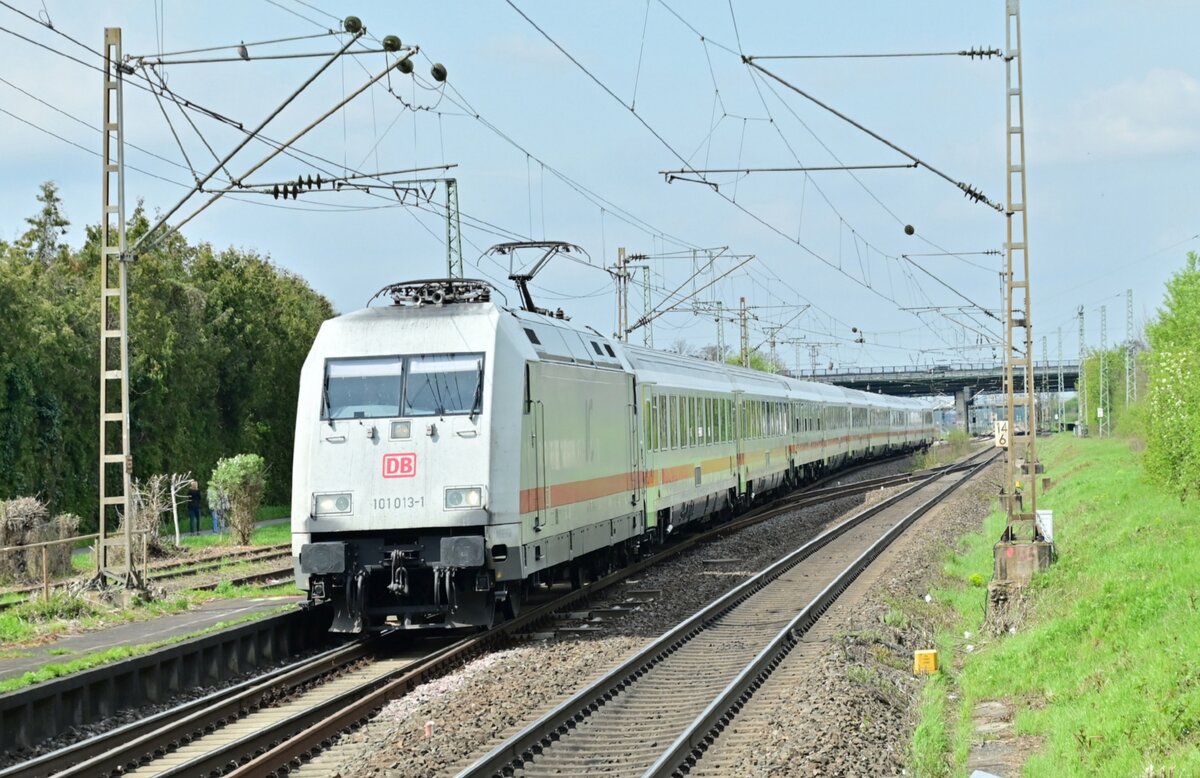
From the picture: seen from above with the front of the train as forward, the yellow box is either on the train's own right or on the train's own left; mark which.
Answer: on the train's own left

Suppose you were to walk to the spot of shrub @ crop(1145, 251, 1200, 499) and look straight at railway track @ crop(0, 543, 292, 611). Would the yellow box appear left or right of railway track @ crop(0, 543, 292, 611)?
left

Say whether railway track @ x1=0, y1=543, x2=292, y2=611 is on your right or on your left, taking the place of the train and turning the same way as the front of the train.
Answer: on your right

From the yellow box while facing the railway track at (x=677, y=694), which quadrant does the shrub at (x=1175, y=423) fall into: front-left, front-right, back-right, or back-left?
back-right

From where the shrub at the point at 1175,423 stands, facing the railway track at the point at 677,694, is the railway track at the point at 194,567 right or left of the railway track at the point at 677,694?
right

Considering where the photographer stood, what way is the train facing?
facing the viewer and to the left of the viewer

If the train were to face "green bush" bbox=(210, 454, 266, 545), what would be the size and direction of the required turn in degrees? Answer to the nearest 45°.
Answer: approximately 135° to its right
